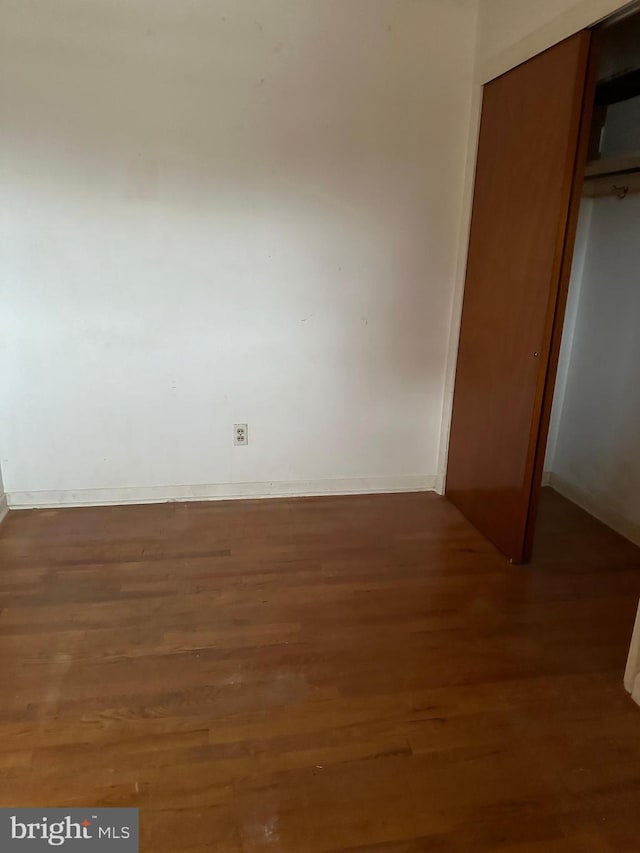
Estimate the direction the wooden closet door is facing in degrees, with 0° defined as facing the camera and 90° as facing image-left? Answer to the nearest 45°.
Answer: approximately 45°
